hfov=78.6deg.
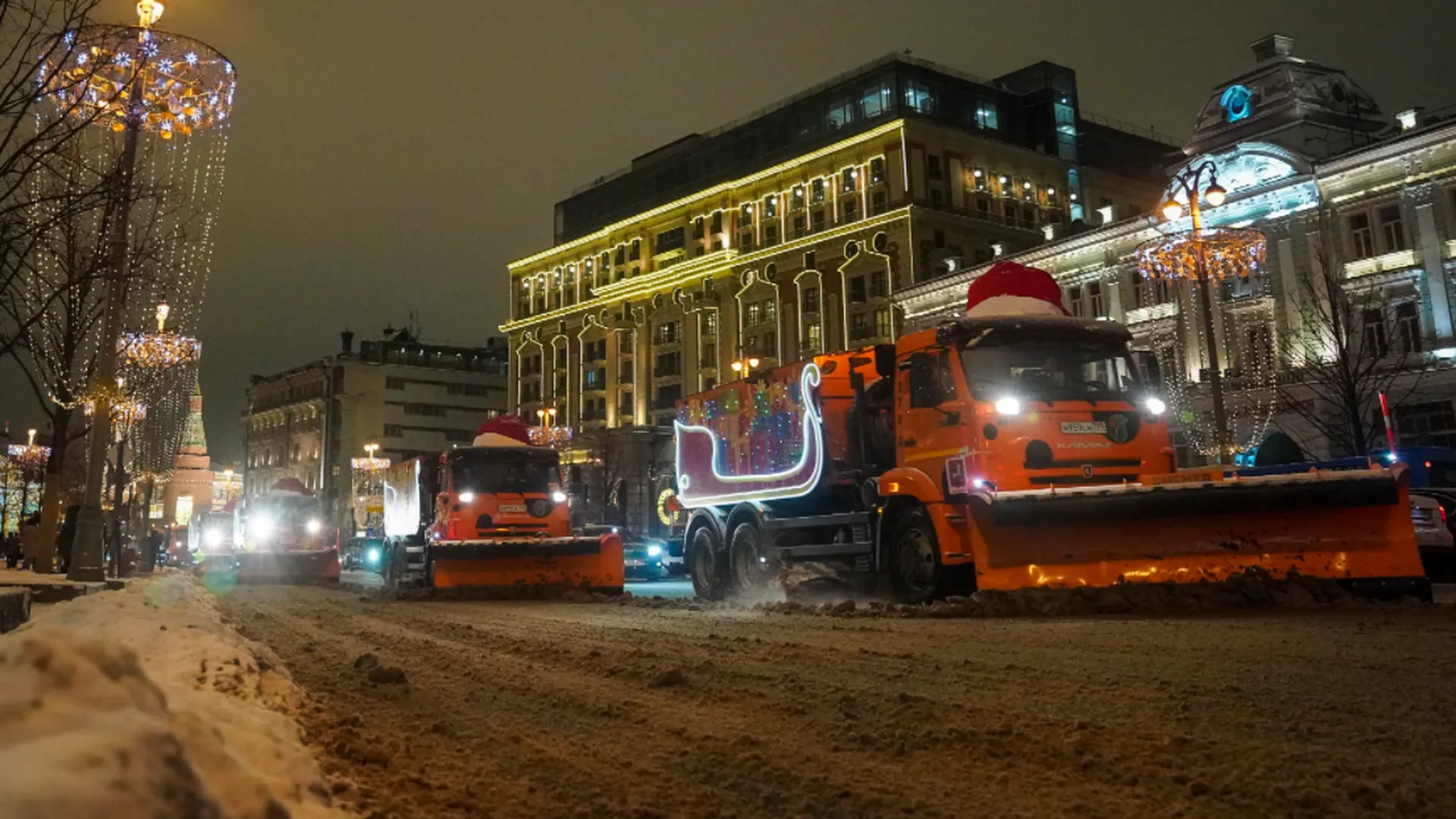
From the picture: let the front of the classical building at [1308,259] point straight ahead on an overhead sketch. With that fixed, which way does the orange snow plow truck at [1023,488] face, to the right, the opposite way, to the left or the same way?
to the left

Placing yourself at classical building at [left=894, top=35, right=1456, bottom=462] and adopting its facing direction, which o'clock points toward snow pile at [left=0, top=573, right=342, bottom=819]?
The snow pile is roughly at 11 o'clock from the classical building.

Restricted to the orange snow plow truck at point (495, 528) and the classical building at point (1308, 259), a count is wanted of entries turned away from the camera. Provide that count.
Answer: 0

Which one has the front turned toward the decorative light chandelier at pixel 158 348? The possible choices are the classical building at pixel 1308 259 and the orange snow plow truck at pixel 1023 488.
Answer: the classical building

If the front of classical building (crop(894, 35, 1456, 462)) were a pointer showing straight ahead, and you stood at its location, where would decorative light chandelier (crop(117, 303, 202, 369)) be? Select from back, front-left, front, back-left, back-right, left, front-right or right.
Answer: front

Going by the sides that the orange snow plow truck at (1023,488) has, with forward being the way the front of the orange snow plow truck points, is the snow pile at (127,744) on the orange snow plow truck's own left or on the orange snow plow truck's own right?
on the orange snow plow truck's own right

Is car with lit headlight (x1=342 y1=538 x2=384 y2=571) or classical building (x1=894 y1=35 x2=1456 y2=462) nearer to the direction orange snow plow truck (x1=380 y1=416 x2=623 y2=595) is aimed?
the classical building

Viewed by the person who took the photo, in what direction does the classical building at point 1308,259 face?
facing the viewer and to the left of the viewer

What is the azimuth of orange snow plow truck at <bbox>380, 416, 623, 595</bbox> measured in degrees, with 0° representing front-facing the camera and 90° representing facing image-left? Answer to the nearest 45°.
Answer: approximately 315°

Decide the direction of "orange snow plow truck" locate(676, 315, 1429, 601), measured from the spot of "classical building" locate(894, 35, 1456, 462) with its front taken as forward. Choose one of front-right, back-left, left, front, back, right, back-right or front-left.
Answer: front-left

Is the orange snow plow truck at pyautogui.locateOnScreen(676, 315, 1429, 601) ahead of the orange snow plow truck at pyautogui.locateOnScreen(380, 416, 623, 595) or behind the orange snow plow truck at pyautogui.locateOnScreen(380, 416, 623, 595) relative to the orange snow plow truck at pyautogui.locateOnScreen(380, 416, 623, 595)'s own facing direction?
ahead

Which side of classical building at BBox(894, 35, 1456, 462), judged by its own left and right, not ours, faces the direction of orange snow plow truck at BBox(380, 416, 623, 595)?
front
